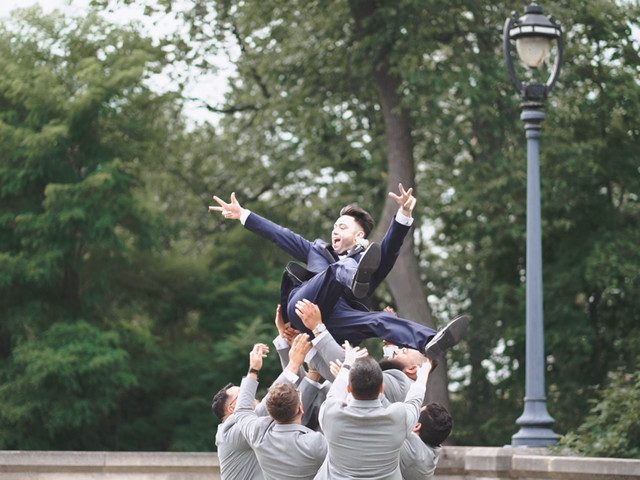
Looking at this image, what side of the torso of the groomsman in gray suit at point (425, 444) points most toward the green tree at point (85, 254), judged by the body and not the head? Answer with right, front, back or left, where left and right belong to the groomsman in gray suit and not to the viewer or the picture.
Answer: front

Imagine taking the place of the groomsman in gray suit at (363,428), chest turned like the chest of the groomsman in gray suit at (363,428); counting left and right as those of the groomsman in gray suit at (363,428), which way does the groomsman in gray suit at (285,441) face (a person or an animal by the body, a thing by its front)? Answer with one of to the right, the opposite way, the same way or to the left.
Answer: the same way

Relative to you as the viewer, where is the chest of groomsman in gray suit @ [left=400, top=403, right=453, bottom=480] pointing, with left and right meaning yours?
facing away from the viewer and to the left of the viewer

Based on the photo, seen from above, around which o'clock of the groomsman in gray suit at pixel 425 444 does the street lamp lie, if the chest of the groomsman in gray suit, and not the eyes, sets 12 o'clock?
The street lamp is roughly at 2 o'clock from the groomsman in gray suit.

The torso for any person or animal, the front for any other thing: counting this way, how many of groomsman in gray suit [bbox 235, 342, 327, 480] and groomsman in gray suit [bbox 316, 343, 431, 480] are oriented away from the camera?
2

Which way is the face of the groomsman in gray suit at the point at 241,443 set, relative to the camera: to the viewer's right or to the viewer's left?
to the viewer's right

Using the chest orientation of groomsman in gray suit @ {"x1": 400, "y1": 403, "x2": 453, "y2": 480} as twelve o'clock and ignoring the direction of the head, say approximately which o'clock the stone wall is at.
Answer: The stone wall is roughly at 12 o'clock from the groomsman in gray suit.

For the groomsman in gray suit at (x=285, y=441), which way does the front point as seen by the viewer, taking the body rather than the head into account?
away from the camera

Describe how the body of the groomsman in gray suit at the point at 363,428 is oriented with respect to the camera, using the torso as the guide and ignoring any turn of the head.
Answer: away from the camera

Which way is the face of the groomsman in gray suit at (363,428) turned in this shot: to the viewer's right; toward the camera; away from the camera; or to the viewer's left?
away from the camera

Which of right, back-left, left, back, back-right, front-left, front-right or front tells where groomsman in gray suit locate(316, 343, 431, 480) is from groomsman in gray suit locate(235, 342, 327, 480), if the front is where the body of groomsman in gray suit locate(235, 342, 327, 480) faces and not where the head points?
back-right

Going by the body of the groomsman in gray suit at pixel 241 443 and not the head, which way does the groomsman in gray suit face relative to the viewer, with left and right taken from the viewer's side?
facing away from the viewer and to the right of the viewer

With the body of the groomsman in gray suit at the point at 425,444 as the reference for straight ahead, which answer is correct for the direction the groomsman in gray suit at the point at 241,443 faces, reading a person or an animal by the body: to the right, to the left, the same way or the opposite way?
to the right

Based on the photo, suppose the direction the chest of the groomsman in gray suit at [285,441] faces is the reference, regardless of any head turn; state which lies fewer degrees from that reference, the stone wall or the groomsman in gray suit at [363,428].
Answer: the stone wall
